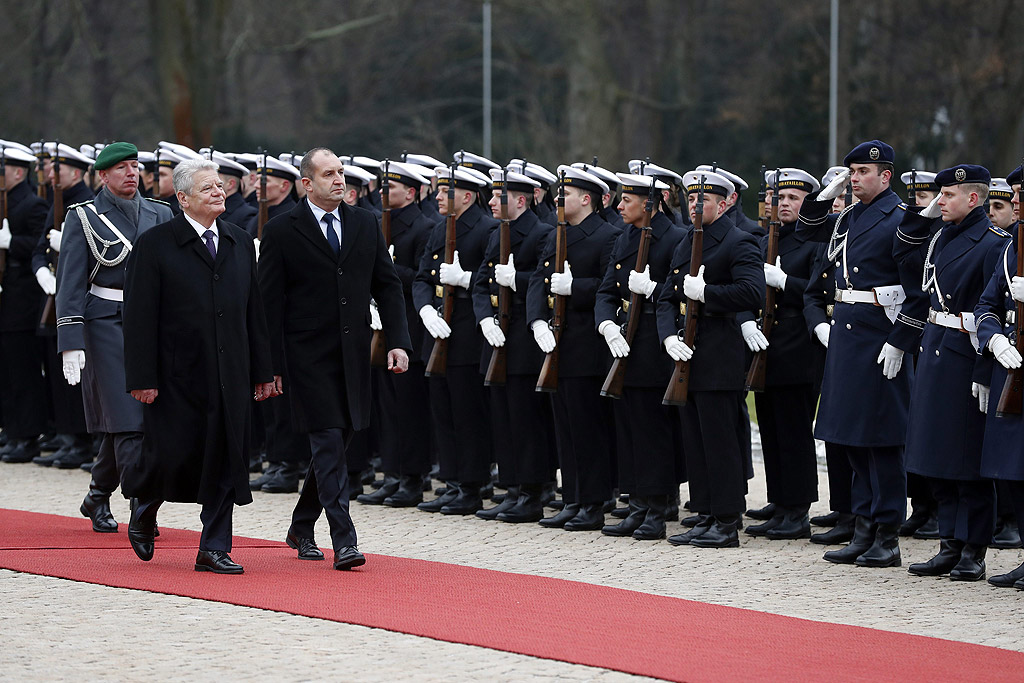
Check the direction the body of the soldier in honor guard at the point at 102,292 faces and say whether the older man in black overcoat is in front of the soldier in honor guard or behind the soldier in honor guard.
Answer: in front

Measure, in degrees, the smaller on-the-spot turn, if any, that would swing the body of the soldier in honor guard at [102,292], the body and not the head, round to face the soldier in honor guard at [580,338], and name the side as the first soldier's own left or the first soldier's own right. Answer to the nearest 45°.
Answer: approximately 45° to the first soldier's own left

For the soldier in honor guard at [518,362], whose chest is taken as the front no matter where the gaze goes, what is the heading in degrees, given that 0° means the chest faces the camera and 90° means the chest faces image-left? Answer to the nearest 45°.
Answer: approximately 45°

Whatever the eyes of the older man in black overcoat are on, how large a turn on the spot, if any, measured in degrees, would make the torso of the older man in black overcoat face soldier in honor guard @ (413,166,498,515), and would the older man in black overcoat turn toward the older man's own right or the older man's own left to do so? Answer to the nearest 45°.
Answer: approximately 90° to the older man's own left

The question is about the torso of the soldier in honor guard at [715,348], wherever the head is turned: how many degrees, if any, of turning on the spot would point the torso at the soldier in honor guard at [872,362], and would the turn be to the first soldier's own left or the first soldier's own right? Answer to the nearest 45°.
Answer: approximately 135° to the first soldier's own left

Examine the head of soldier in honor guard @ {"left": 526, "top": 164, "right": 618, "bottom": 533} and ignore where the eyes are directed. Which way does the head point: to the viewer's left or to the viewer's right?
to the viewer's left

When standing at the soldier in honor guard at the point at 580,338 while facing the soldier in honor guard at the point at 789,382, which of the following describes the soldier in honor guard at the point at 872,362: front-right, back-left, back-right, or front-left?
front-right

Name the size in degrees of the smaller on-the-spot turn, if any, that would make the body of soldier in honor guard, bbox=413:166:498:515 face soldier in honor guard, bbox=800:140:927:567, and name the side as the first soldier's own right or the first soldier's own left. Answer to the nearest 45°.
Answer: approximately 90° to the first soldier's own left

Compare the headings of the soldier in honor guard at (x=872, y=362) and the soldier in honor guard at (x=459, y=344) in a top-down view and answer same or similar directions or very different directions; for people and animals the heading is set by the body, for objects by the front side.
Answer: same or similar directions

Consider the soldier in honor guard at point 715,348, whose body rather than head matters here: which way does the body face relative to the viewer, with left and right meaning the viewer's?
facing the viewer and to the left of the viewer

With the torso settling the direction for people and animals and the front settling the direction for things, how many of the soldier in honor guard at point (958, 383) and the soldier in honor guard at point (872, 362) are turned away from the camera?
0

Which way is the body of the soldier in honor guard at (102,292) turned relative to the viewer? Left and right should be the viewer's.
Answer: facing the viewer and to the right of the viewer

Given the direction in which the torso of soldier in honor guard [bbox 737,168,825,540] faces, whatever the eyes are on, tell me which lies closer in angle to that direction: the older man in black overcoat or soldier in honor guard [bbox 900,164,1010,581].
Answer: the older man in black overcoat

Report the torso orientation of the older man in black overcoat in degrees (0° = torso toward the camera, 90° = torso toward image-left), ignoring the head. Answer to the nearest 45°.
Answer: approximately 315°

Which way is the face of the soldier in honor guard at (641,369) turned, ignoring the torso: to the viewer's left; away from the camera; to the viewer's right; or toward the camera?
to the viewer's left

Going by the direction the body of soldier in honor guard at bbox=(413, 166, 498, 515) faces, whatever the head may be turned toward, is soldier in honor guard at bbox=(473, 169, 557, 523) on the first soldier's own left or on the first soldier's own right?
on the first soldier's own left
